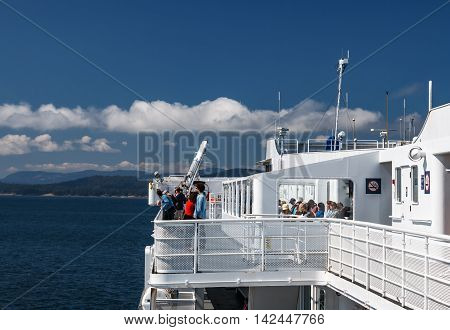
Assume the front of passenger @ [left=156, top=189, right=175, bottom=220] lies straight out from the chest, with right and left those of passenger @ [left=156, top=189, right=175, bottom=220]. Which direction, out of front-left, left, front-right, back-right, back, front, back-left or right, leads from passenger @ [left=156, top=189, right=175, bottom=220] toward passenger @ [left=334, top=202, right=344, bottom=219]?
back-right

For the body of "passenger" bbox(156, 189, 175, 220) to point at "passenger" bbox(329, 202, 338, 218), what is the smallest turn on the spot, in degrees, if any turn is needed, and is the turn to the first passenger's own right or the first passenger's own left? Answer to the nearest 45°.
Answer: approximately 135° to the first passenger's own right

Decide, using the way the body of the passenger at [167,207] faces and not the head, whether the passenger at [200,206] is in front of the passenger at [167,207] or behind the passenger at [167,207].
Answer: behind

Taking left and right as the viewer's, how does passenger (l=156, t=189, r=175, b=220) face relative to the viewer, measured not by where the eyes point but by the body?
facing away from the viewer and to the left of the viewer
